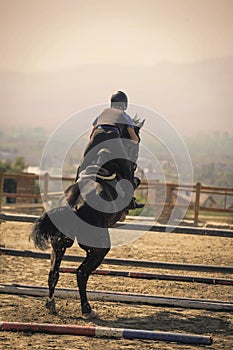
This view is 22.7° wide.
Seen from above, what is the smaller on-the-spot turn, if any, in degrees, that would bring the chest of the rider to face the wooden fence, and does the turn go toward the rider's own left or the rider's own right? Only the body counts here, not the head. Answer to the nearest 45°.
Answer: approximately 45° to the rider's own left

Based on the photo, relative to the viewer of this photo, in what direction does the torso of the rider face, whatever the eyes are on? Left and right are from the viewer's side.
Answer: facing away from the viewer and to the right of the viewer

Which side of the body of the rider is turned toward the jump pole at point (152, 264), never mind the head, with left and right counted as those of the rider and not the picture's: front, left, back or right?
front

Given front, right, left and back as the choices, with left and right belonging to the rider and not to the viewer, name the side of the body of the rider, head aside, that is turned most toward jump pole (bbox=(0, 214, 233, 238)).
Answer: front
